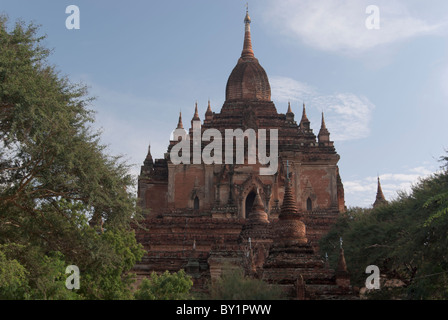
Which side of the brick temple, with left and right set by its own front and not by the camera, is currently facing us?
front

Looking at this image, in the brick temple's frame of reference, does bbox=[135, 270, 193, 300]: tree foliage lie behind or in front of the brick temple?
in front

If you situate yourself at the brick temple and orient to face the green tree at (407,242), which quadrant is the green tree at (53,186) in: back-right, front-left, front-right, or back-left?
front-right

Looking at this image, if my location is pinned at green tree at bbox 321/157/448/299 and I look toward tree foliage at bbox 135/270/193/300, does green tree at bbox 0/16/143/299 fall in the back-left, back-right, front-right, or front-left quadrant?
front-left

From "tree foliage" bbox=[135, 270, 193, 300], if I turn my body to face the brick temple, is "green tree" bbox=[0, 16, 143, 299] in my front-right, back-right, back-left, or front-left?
back-left

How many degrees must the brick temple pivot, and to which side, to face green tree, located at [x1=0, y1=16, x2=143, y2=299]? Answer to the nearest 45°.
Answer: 0° — it already faces it
